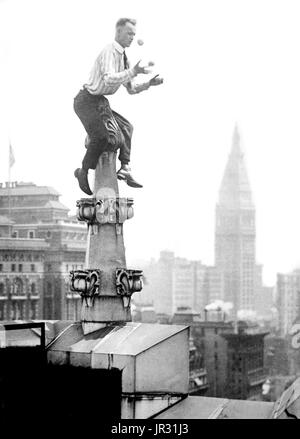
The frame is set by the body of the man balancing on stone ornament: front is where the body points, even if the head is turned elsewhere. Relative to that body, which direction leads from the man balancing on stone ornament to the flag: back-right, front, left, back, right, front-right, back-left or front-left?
left

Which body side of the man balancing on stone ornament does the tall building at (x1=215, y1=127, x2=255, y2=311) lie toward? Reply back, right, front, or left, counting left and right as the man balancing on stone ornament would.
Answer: left

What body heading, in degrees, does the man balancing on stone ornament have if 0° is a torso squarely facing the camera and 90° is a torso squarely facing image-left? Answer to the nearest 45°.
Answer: approximately 270°

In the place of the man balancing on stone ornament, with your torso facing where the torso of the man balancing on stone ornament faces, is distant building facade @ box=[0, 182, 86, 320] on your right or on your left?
on your left
